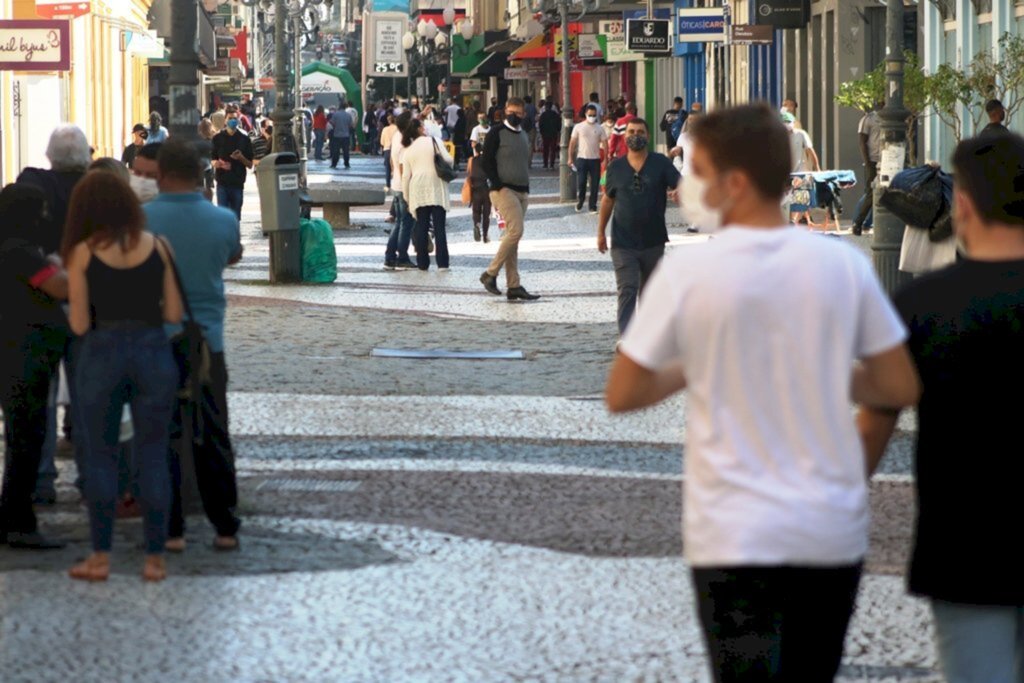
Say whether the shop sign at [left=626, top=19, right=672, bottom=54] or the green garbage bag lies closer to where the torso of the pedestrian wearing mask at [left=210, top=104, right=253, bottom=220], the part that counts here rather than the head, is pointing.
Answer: the green garbage bag

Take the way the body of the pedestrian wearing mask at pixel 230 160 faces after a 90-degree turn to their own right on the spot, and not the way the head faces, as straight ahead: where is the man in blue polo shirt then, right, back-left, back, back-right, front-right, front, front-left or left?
left

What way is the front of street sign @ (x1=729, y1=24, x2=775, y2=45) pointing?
toward the camera

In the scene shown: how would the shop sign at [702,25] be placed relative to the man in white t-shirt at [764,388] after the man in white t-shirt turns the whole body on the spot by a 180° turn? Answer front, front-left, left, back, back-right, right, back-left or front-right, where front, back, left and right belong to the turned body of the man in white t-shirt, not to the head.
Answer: back

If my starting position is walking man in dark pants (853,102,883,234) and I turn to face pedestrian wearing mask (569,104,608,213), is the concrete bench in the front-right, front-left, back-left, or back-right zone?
front-left

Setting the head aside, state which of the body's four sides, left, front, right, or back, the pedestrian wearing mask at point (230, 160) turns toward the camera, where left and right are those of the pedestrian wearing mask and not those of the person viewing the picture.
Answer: front

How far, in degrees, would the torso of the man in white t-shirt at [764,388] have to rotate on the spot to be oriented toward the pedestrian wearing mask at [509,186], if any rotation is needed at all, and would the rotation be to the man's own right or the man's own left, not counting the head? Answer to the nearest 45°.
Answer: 0° — they already face them

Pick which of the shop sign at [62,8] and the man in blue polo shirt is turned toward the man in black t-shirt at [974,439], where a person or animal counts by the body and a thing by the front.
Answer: the shop sign

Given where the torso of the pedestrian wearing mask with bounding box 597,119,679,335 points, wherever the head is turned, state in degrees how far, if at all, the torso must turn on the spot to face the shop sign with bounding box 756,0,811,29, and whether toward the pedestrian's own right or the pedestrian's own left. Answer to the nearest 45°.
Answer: approximately 180°

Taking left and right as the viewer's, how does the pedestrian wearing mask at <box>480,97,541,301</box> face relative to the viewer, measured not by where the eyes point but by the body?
facing the viewer and to the right of the viewer

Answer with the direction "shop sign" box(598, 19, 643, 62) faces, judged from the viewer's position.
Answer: facing the viewer
